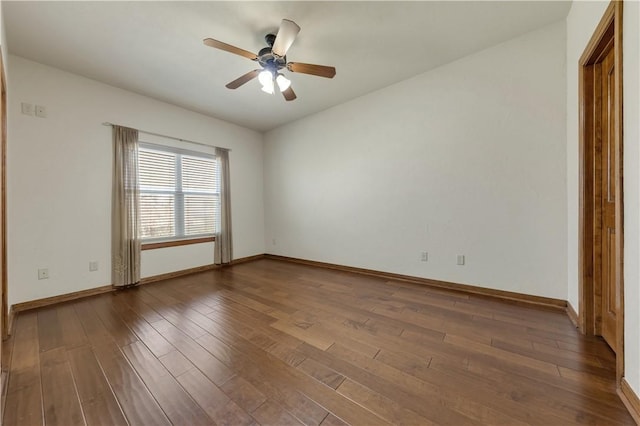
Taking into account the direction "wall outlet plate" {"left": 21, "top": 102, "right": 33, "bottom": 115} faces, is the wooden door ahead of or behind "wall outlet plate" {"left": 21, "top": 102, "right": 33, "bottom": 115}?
ahead

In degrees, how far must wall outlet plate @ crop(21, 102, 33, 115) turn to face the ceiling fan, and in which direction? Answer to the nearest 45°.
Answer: approximately 45° to its left

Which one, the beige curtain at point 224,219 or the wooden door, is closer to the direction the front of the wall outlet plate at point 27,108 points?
the wooden door

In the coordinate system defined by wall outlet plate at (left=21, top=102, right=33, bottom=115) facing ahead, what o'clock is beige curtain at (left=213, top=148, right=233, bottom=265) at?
The beige curtain is roughly at 9 o'clock from the wall outlet plate.

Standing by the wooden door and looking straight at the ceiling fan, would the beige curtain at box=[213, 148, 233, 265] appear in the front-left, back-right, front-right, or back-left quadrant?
front-right

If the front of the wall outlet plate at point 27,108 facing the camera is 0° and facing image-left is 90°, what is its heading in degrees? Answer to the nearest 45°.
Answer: approximately 0°
